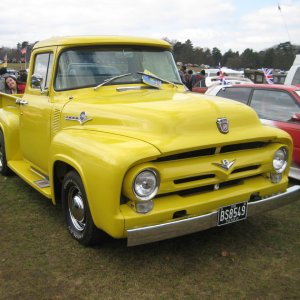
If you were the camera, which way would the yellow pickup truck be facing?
facing the viewer and to the right of the viewer

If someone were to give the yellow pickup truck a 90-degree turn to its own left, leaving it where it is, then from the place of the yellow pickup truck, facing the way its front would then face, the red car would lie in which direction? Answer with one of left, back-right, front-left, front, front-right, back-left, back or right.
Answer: front
